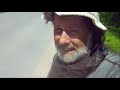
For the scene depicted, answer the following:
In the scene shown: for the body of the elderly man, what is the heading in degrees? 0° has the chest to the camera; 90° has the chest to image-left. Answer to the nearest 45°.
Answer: approximately 45°
